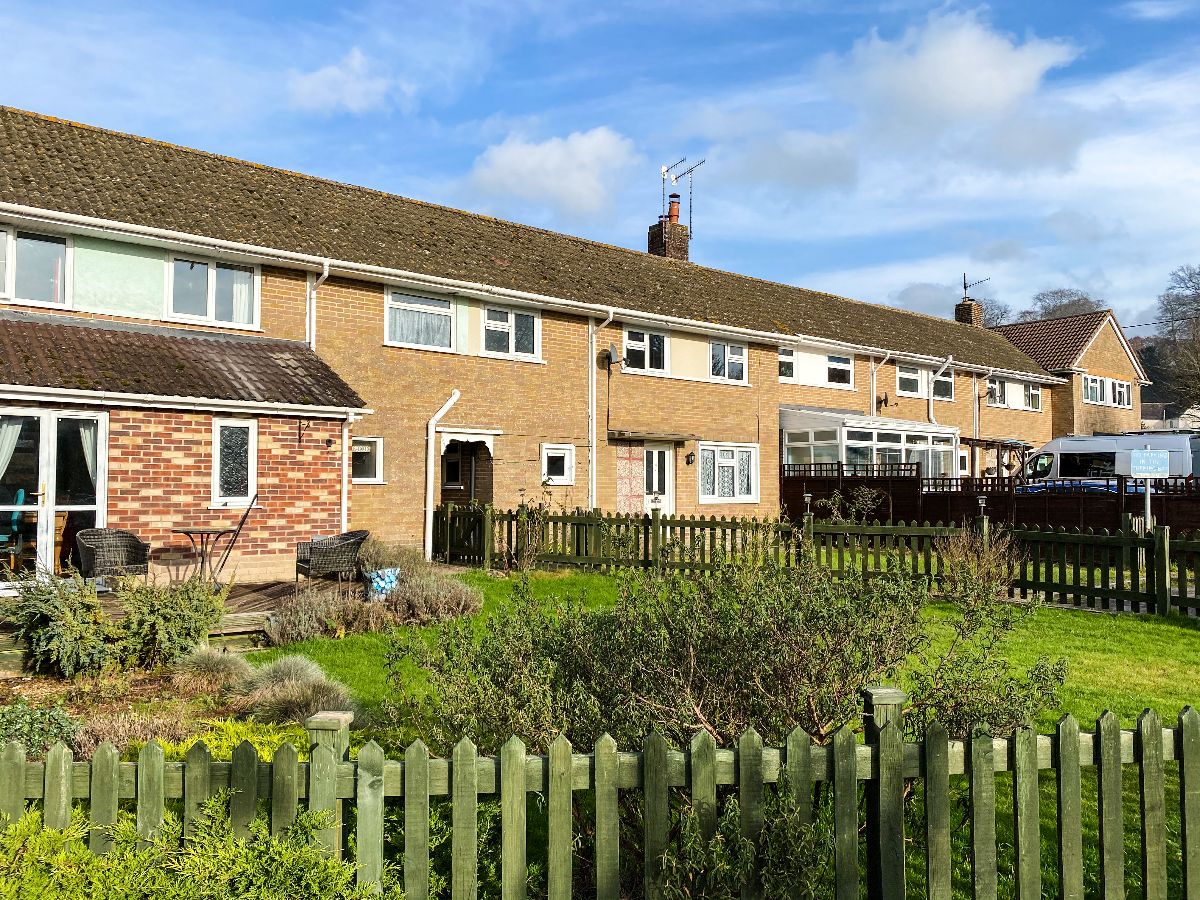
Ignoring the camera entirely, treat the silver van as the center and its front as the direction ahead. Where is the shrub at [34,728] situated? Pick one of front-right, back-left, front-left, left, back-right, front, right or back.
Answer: left

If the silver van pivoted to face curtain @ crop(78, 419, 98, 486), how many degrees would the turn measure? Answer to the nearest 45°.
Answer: approximately 45° to its left

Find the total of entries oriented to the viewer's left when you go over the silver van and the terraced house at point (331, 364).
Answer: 1

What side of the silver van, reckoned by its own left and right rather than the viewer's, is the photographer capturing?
left

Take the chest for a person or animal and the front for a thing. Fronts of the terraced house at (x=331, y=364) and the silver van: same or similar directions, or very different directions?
very different directions

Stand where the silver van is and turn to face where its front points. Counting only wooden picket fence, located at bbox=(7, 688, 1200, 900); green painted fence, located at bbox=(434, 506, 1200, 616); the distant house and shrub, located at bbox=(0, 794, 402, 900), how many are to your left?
3

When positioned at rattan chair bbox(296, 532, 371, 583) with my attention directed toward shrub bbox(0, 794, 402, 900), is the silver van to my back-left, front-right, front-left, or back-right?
back-left

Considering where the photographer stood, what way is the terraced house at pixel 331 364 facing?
facing the viewer and to the right of the viewer
